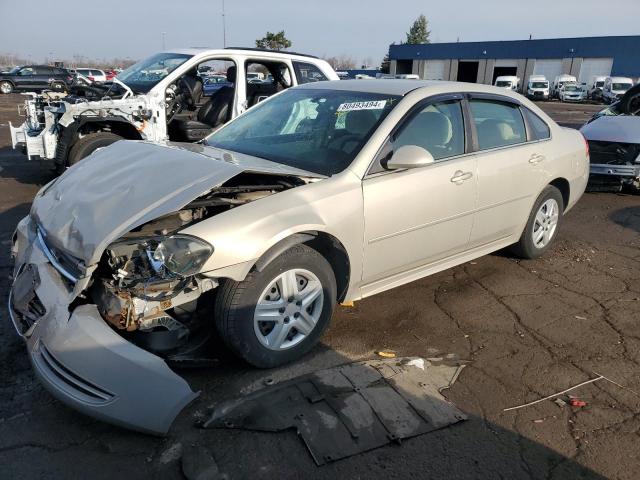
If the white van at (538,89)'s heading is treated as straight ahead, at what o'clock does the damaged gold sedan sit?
The damaged gold sedan is roughly at 12 o'clock from the white van.

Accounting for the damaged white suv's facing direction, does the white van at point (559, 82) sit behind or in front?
behind

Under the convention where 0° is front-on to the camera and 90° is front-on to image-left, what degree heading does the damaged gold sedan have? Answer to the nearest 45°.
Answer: approximately 45°

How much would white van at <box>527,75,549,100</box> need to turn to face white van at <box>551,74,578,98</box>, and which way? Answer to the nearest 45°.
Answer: approximately 135° to its left

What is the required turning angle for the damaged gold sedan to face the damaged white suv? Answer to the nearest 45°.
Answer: approximately 135° to its right

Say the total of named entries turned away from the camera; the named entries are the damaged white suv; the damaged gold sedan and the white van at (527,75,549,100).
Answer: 0

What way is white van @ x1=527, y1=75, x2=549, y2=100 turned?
toward the camera

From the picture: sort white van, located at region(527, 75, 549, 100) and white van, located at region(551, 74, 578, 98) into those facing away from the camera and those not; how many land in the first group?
0

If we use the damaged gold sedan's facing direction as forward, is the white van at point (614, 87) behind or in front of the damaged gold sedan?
behind

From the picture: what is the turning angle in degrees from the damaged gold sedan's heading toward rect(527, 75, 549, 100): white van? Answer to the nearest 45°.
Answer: approximately 180°

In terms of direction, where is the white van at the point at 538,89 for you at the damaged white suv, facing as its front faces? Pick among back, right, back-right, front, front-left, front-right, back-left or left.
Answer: back

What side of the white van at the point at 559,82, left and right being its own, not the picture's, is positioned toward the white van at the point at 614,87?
left

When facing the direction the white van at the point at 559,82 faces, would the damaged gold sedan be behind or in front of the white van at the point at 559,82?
in front

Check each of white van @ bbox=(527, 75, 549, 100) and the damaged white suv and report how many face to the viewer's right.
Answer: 0

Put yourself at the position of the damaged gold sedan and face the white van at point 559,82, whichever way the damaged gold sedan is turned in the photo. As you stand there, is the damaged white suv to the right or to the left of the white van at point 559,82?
left

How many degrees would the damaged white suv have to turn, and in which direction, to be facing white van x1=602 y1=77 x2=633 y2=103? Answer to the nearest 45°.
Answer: approximately 180°
